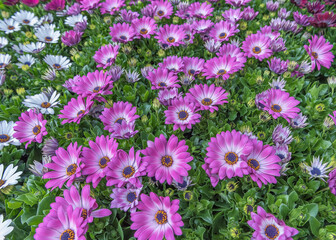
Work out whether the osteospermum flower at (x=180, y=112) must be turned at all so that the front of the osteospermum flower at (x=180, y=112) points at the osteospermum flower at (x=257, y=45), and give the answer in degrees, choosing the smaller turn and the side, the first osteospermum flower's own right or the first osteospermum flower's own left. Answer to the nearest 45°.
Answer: approximately 135° to the first osteospermum flower's own left

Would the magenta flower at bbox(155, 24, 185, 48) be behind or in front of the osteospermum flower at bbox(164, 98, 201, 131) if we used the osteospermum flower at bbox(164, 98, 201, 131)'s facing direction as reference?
behind

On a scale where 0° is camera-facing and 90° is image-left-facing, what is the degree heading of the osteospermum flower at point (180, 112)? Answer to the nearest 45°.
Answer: approximately 0°

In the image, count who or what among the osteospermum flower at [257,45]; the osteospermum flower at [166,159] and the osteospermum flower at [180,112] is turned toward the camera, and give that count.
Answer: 3

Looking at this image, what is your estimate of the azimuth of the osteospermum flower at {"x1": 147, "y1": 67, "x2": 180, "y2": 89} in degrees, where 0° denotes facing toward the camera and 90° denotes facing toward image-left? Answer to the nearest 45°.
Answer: approximately 0°

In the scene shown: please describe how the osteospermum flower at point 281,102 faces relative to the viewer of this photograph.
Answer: facing the viewer and to the left of the viewer

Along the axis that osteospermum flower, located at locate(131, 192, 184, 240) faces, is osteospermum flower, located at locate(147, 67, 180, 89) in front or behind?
behind

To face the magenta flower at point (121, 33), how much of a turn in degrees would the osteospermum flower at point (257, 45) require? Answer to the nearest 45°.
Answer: approximately 90° to its right

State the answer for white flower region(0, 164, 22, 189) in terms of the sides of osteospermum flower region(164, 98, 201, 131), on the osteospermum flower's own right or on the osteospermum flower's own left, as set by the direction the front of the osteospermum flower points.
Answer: on the osteospermum flower's own right

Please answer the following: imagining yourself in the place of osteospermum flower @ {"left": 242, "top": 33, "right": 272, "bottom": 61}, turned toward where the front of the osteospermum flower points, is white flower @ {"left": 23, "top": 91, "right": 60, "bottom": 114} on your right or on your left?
on your right
